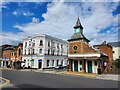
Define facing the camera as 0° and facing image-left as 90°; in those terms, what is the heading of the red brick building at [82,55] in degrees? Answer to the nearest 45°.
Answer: approximately 0°
